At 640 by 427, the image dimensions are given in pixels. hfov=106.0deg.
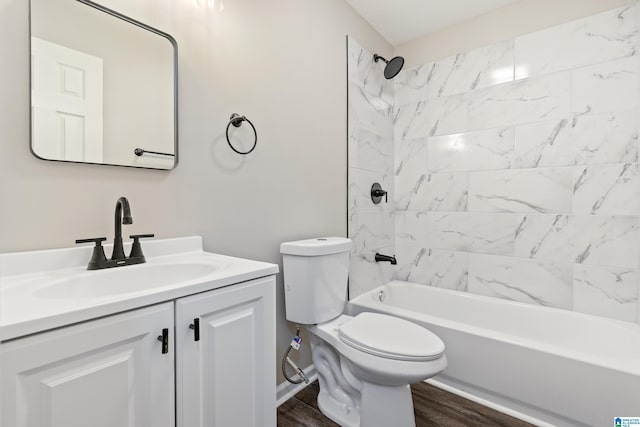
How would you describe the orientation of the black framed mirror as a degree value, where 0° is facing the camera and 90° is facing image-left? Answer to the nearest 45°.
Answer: approximately 315°

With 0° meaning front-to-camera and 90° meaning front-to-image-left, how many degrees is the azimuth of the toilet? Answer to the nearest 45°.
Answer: approximately 315°

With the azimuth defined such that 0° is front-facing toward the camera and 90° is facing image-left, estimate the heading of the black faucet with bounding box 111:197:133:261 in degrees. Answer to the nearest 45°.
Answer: approximately 315°

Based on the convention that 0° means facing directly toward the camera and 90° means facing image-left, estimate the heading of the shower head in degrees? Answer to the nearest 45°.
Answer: approximately 315°

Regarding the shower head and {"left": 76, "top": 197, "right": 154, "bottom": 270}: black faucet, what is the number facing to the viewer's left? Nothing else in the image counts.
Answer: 0

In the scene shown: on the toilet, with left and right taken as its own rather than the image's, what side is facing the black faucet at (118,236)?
right

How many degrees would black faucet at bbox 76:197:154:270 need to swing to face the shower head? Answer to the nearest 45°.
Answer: approximately 45° to its left
